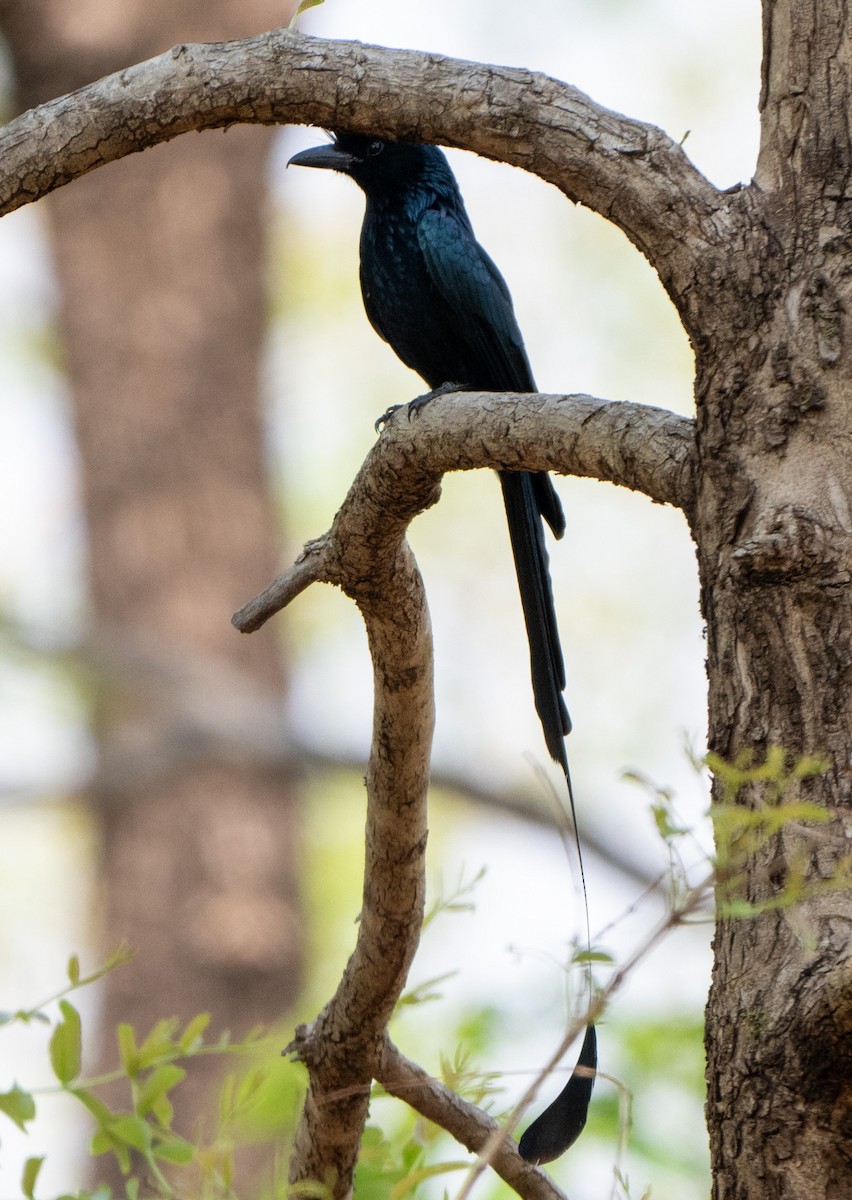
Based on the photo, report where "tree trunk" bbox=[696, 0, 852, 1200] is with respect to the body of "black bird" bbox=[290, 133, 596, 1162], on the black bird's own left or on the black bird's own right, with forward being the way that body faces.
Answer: on the black bird's own left

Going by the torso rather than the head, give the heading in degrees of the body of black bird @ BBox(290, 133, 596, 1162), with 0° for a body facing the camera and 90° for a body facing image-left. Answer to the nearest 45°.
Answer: approximately 90°
